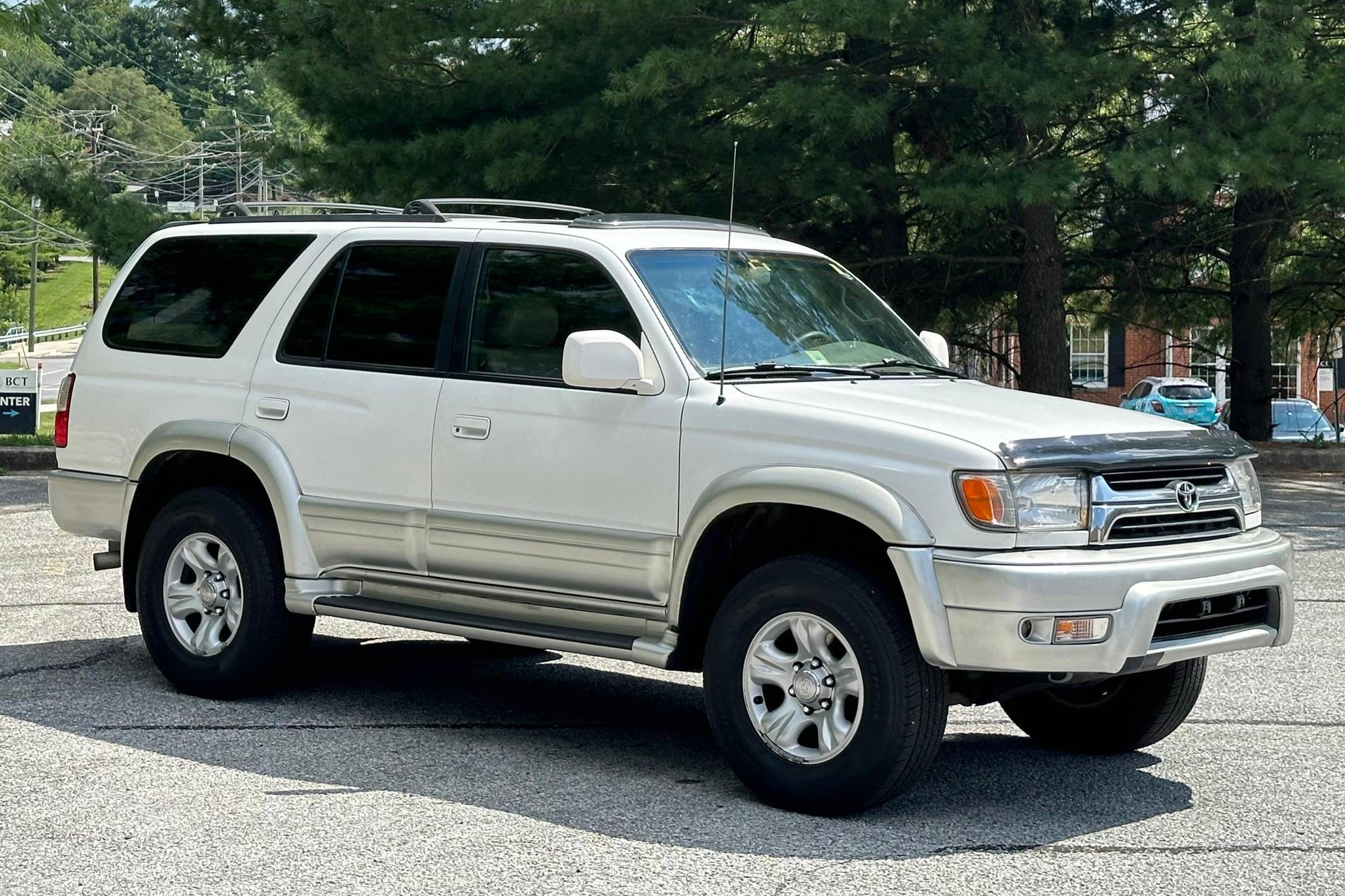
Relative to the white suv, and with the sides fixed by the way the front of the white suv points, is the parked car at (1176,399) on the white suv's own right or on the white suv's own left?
on the white suv's own left

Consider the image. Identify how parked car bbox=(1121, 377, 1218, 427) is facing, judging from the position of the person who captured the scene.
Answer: facing away from the viewer and to the left of the viewer

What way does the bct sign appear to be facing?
toward the camera

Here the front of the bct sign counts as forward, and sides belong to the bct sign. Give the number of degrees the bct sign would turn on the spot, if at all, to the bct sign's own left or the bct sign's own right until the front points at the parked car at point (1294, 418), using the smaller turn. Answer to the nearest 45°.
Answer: approximately 90° to the bct sign's own left

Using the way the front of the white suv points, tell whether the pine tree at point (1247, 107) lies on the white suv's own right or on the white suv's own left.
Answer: on the white suv's own left

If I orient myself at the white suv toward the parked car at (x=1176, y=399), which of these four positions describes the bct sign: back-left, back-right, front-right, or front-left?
front-left

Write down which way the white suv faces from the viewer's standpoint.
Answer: facing the viewer and to the right of the viewer

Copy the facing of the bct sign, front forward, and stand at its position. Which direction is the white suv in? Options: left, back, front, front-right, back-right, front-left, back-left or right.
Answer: front

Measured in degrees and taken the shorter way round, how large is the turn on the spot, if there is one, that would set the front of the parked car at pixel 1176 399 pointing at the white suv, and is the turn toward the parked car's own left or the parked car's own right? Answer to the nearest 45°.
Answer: approximately 135° to the parked car's own left

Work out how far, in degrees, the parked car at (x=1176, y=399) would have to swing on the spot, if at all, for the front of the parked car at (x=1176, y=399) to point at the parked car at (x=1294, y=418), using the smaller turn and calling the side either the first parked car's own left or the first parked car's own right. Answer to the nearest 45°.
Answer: approximately 135° to the first parked car's own right
